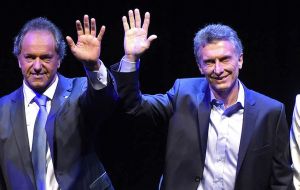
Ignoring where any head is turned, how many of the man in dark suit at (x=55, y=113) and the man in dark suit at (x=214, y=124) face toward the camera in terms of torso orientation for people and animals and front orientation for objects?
2

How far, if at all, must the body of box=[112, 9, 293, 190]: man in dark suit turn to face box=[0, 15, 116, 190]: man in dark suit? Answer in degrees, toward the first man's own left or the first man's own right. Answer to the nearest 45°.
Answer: approximately 90° to the first man's own right

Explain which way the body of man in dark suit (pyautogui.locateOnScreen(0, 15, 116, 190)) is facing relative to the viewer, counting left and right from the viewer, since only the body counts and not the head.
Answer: facing the viewer

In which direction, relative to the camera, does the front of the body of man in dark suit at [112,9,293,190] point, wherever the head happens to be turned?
toward the camera

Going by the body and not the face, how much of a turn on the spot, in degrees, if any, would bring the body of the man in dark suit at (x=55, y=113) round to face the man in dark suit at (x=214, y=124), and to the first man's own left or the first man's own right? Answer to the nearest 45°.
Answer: approximately 90° to the first man's own left
